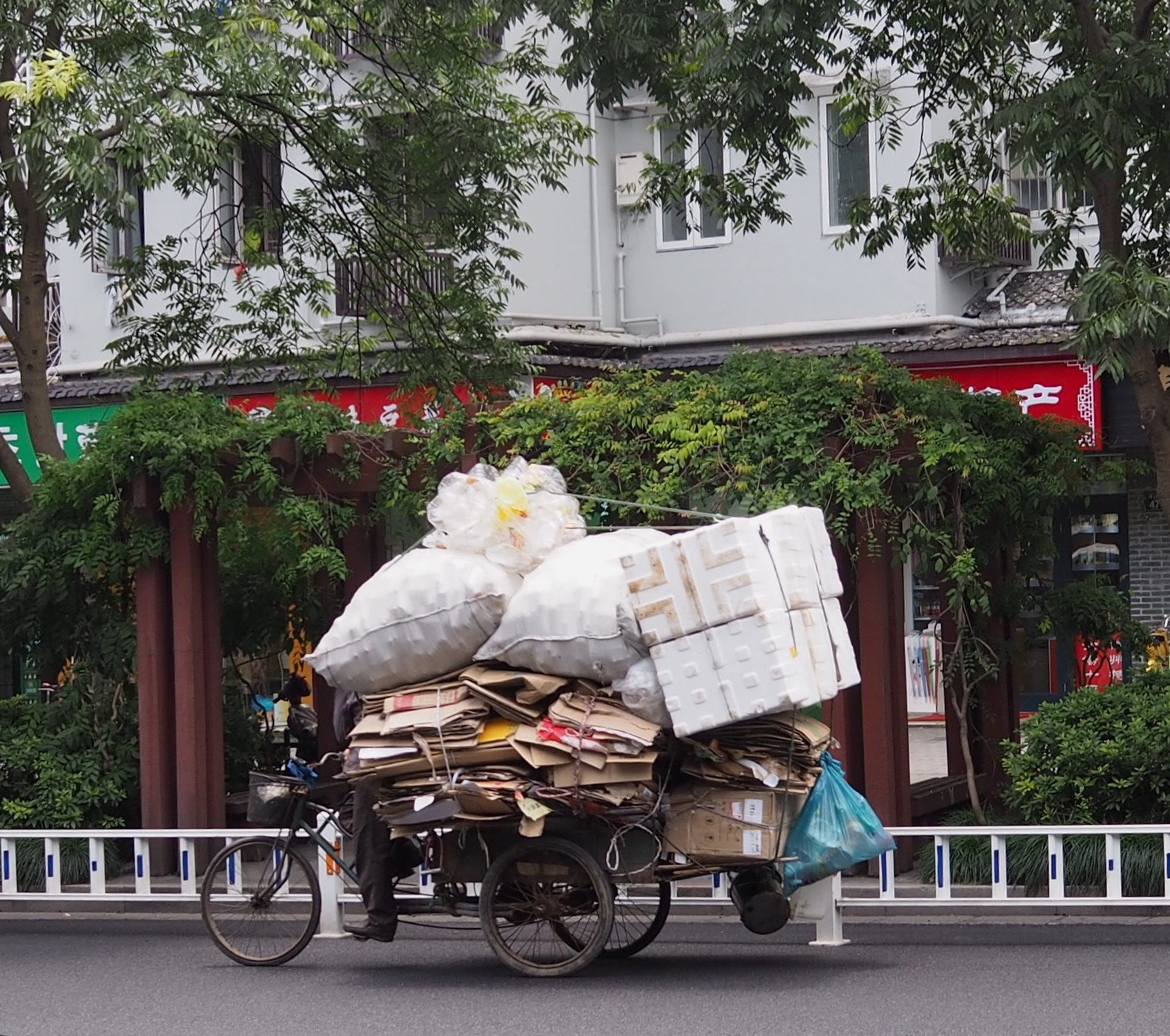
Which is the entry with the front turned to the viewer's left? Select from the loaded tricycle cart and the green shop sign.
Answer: the loaded tricycle cart

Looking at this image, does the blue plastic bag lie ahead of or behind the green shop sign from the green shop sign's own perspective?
ahead

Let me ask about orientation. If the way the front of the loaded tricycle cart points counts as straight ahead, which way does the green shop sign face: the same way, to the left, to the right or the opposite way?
to the left

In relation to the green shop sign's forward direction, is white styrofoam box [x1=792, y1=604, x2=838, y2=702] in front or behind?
in front

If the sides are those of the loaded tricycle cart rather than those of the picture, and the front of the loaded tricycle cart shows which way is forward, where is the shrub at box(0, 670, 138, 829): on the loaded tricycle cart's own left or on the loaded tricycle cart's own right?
on the loaded tricycle cart's own right

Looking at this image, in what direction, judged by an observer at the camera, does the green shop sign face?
facing the viewer

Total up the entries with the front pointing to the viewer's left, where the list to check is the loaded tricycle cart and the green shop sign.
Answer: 1

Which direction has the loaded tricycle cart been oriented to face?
to the viewer's left

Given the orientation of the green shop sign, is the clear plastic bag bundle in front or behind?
in front

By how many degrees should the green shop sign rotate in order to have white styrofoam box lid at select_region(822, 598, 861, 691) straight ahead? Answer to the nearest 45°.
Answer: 0° — it already faces it
